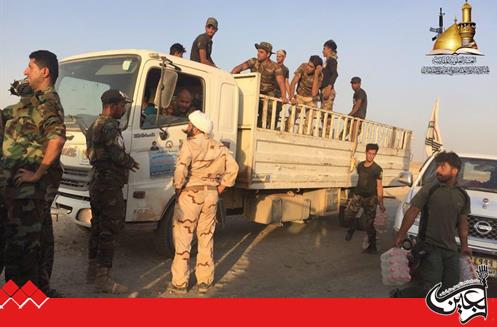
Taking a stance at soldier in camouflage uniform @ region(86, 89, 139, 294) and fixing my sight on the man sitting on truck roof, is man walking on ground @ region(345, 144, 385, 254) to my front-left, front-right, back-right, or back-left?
front-right

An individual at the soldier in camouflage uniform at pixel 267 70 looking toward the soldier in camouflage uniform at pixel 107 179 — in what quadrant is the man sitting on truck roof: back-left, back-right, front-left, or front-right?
front-right

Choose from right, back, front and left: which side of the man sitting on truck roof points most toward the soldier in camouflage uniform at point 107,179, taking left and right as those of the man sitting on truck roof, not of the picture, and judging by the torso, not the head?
right

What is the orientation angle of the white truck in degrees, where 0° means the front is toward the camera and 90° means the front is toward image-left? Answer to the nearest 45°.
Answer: approximately 45°

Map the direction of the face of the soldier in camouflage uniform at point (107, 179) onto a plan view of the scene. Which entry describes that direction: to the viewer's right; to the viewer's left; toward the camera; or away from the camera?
to the viewer's right

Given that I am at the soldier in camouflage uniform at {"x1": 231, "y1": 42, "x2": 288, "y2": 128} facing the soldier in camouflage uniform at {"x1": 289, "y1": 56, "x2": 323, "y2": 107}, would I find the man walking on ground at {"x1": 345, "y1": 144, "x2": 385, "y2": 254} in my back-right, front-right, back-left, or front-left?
front-right
